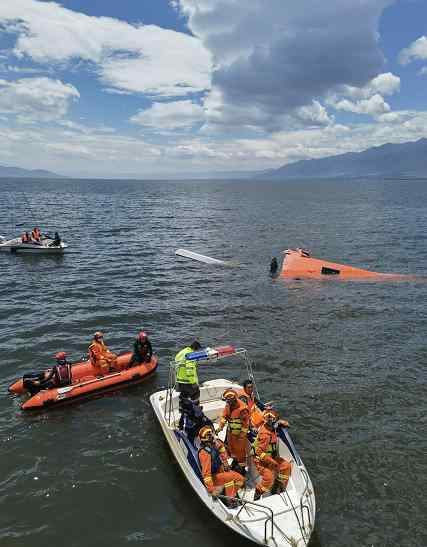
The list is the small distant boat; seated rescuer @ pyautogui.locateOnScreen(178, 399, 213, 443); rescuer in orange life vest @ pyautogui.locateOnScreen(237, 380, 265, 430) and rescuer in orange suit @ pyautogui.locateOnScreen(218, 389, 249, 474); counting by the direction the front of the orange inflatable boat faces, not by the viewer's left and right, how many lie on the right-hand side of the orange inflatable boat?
3

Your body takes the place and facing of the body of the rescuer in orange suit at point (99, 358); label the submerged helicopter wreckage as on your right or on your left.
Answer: on your left

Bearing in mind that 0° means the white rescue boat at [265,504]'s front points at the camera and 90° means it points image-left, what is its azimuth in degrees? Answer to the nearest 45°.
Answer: approximately 315°

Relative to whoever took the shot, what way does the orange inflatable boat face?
facing away from the viewer and to the right of the viewer

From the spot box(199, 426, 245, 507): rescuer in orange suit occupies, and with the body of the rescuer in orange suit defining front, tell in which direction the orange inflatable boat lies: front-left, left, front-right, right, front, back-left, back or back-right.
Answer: back

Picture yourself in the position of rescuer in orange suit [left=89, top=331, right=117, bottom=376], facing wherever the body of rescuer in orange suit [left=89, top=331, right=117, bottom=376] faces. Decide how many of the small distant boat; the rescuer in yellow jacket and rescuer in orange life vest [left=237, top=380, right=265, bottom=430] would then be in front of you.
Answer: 2

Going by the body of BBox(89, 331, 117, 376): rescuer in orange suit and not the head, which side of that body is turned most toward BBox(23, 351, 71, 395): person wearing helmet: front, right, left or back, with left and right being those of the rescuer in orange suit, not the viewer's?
right
